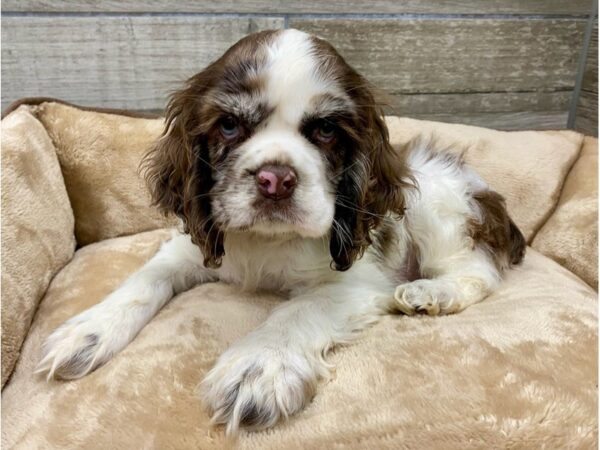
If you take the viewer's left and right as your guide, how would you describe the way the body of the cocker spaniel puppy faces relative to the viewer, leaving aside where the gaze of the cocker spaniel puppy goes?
facing the viewer and to the left of the viewer
